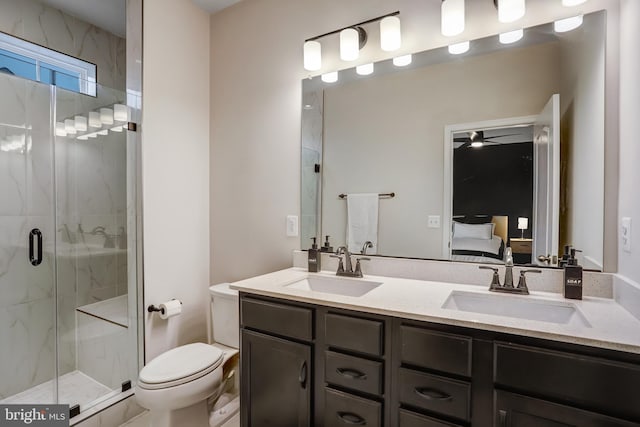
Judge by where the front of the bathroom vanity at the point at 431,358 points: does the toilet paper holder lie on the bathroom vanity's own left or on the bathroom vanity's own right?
on the bathroom vanity's own right

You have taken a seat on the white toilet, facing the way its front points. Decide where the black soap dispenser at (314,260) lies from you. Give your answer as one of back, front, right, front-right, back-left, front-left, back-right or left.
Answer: back-left

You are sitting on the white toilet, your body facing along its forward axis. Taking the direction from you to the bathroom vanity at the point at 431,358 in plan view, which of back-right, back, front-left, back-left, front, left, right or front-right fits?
left

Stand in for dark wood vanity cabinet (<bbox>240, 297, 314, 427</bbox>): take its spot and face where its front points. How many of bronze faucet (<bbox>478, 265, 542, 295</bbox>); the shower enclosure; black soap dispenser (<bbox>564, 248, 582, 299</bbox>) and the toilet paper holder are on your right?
2

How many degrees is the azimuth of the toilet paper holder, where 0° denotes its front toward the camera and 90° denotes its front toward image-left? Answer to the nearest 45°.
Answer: approximately 315°

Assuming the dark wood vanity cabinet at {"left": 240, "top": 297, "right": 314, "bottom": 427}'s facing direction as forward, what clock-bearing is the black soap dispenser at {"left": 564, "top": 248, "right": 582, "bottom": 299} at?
The black soap dispenser is roughly at 8 o'clock from the dark wood vanity cabinet.

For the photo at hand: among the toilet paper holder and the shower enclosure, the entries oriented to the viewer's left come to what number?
0

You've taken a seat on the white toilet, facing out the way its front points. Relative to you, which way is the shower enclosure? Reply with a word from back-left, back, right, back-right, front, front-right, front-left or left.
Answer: right

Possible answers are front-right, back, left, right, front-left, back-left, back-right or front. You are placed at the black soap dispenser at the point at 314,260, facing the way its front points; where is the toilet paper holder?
front-right
